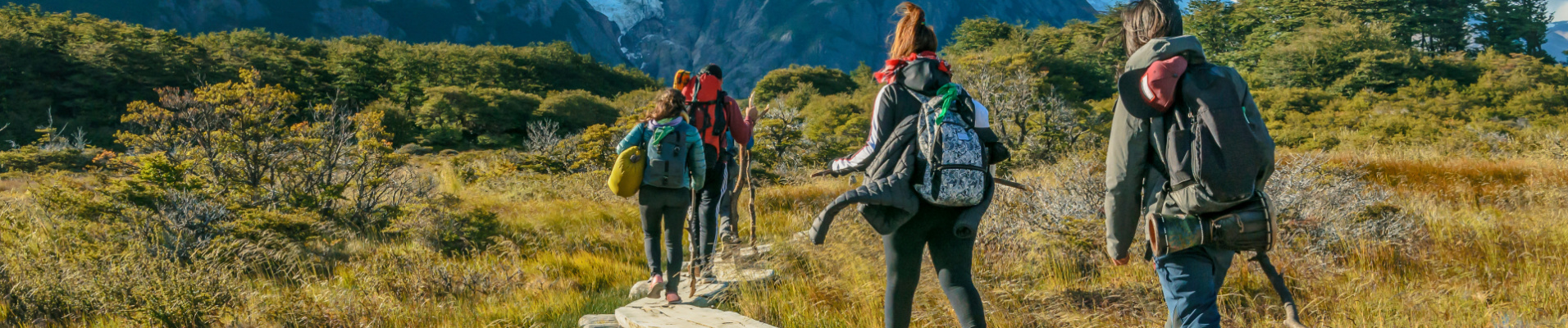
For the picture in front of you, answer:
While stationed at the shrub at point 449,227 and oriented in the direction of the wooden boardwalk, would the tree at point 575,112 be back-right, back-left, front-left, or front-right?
back-left

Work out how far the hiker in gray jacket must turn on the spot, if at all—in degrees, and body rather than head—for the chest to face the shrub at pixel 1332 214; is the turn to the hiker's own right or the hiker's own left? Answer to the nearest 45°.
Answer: approximately 45° to the hiker's own right

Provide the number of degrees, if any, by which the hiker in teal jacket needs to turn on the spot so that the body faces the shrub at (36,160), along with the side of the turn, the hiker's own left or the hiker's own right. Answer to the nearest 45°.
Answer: approximately 45° to the hiker's own left

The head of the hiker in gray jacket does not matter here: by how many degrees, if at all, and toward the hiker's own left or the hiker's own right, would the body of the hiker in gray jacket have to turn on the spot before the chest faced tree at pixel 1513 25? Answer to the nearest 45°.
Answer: approximately 45° to the hiker's own right

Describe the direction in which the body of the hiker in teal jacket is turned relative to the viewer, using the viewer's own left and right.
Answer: facing away from the viewer

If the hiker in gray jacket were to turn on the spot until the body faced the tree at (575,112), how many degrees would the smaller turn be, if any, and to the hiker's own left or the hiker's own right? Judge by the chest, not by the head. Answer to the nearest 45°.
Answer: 0° — they already face it

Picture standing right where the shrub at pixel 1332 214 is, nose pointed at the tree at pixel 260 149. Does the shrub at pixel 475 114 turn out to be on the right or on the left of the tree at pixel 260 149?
right

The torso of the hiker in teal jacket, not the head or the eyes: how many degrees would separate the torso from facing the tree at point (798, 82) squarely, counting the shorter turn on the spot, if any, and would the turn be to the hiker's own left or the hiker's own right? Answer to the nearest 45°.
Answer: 0° — they already face it

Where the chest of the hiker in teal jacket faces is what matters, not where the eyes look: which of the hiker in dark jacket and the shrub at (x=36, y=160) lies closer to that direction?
the shrub

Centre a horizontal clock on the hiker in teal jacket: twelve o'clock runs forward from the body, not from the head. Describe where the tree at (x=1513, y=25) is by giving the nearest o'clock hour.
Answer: The tree is roughly at 2 o'clock from the hiker in teal jacket.

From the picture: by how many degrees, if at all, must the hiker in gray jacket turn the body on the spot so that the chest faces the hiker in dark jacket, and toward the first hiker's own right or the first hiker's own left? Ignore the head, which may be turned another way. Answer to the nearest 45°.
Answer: approximately 45° to the first hiker's own left

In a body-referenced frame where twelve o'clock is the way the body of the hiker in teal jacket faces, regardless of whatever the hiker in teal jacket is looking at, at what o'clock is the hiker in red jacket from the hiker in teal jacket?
The hiker in red jacket is roughly at 1 o'clock from the hiker in teal jacket.

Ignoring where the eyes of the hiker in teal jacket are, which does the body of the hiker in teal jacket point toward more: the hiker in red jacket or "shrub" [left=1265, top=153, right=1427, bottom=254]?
the hiker in red jacket

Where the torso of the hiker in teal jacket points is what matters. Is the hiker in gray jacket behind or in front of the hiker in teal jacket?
behind
